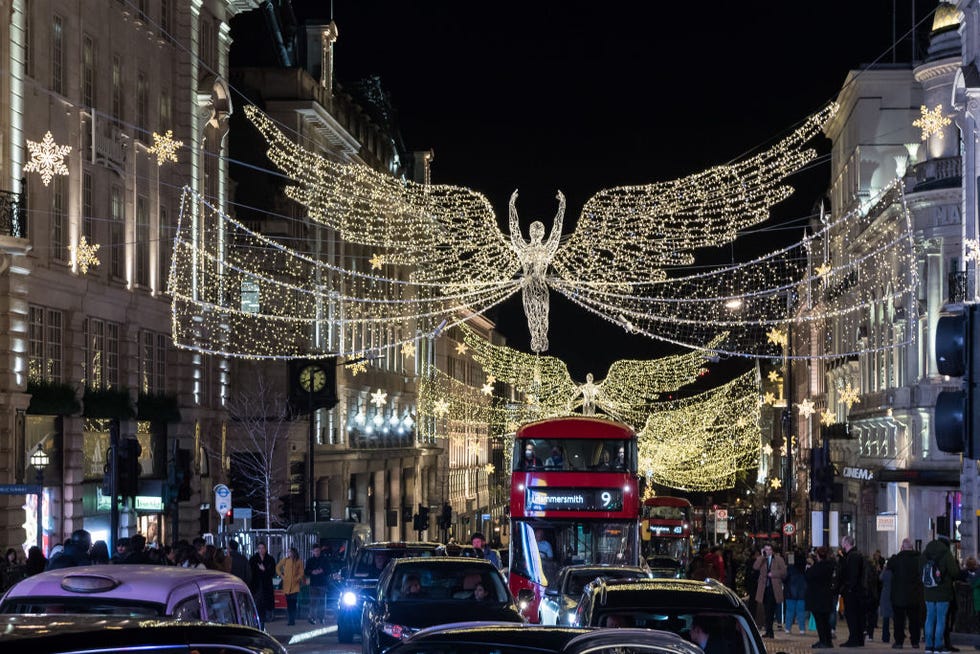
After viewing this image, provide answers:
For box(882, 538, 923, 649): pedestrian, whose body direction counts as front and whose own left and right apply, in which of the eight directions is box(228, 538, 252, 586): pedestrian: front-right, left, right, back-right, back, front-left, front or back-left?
left

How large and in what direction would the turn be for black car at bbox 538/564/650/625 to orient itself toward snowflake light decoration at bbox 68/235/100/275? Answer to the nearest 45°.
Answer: approximately 90° to its right

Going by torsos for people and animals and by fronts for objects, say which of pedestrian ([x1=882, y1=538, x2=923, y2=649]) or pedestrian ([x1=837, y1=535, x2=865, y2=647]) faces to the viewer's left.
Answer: pedestrian ([x1=837, y1=535, x2=865, y2=647])

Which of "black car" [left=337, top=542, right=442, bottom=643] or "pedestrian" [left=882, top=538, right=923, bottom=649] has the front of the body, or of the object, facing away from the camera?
the pedestrian

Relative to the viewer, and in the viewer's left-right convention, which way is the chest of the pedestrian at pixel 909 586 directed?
facing away from the viewer

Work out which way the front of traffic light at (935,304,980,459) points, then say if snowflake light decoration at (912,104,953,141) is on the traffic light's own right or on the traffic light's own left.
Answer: on the traffic light's own right

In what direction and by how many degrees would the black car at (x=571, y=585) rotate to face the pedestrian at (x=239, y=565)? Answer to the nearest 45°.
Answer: approximately 90° to its right
